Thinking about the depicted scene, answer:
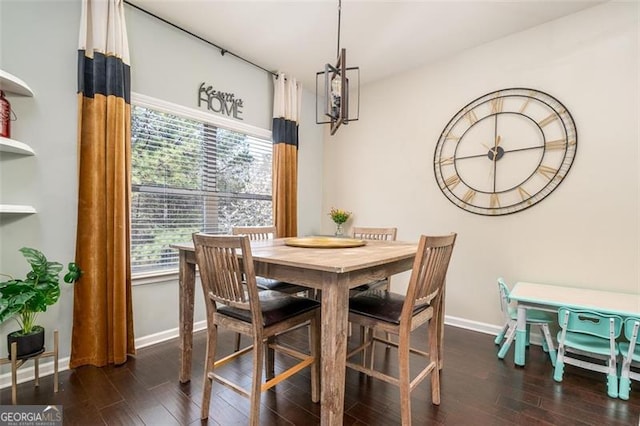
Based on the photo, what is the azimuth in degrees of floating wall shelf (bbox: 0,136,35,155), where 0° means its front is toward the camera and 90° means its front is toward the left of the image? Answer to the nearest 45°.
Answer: approximately 315°

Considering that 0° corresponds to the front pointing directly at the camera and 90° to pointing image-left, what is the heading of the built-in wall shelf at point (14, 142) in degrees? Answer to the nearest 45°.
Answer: approximately 315°

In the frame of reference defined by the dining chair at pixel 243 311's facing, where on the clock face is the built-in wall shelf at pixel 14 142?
The built-in wall shelf is roughly at 8 o'clock from the dining chair.

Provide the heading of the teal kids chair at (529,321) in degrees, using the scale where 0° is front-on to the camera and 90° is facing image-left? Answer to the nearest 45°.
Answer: approximately 270°

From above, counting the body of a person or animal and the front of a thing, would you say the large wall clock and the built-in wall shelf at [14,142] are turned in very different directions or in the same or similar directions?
very different directions

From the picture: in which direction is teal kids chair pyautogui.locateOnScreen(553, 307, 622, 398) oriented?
away from the camera

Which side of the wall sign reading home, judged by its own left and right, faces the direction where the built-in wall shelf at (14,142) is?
right

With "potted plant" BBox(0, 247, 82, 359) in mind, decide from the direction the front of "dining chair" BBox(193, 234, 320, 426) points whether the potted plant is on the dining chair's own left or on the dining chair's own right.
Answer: on the dining chair's own left

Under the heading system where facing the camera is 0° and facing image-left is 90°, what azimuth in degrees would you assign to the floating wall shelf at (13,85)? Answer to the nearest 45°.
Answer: approximately 315°

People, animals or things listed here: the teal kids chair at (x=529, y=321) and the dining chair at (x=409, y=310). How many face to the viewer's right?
1

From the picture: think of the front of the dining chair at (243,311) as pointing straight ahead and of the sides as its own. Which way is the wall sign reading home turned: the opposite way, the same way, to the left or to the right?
to the right

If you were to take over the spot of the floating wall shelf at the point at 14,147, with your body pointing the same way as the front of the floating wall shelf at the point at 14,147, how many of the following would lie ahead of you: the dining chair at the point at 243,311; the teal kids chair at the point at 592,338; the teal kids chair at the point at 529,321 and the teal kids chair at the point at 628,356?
4

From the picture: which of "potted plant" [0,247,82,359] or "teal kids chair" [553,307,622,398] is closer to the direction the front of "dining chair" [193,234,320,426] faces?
the teal kids chair
